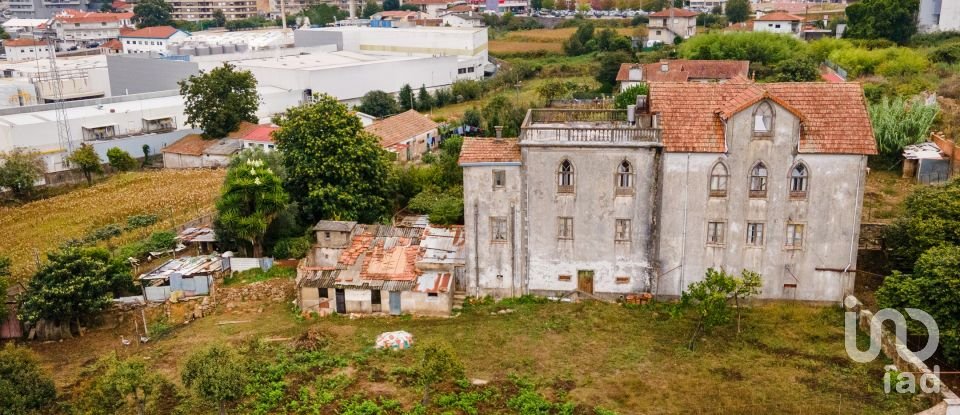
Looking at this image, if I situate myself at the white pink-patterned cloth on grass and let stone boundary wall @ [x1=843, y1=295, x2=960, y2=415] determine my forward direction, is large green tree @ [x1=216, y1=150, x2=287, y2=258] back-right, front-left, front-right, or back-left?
back-left

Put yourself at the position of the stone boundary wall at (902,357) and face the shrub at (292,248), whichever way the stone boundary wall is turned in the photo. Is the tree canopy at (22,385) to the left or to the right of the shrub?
left

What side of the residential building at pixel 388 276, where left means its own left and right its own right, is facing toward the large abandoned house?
left

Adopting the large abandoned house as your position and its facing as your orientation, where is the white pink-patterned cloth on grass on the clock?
The white pink-patterned cloth on grass is roughly at 2 o'clock from the large abandoned house.

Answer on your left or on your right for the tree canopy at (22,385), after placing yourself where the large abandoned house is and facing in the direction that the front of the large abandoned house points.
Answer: on your right

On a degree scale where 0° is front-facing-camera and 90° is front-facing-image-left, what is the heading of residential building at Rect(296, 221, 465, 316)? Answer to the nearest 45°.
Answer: approximately 0°

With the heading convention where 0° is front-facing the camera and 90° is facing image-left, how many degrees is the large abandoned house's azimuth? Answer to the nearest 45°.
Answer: approximately 0°

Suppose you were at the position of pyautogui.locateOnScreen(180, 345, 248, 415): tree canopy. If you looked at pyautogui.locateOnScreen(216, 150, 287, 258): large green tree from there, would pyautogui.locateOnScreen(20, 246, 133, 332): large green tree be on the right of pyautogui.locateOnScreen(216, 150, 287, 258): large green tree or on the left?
left

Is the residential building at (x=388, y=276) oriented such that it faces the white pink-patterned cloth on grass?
yes

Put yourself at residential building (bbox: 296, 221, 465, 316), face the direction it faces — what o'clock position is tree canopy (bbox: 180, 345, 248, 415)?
The tree canopy is roughly at 1 o'clock from the residential building.

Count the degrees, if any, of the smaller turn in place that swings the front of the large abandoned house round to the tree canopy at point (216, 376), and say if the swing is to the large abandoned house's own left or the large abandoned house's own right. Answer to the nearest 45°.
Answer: approximately 45° to the large abandoned house's own right

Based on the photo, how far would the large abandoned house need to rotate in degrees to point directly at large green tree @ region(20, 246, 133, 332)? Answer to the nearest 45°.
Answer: approximately 90° to its right
